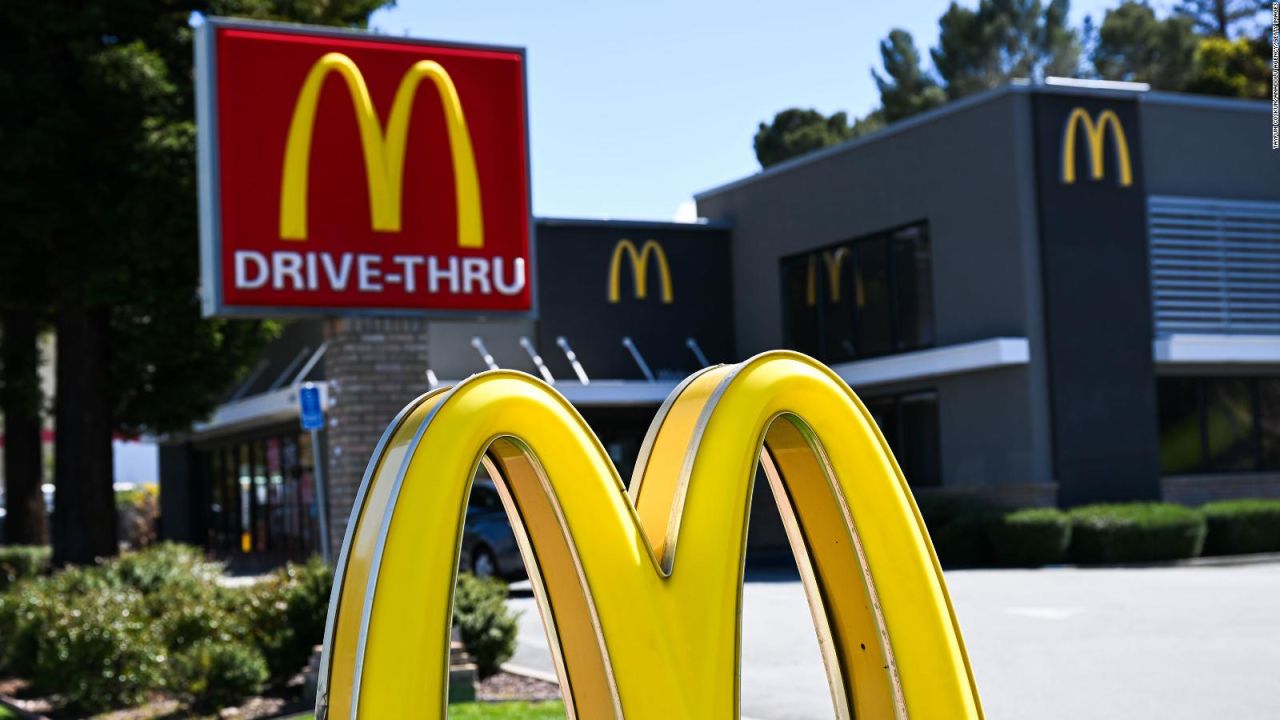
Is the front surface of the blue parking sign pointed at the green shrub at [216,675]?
yes

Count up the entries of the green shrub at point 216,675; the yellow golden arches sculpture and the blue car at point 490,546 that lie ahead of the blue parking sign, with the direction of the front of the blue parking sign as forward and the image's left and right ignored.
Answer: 2

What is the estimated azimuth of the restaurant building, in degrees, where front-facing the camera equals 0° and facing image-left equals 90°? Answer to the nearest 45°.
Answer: approximately 0°

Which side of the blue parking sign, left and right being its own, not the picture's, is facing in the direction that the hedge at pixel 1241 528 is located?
left

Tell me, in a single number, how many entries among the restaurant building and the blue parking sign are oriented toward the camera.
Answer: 2
